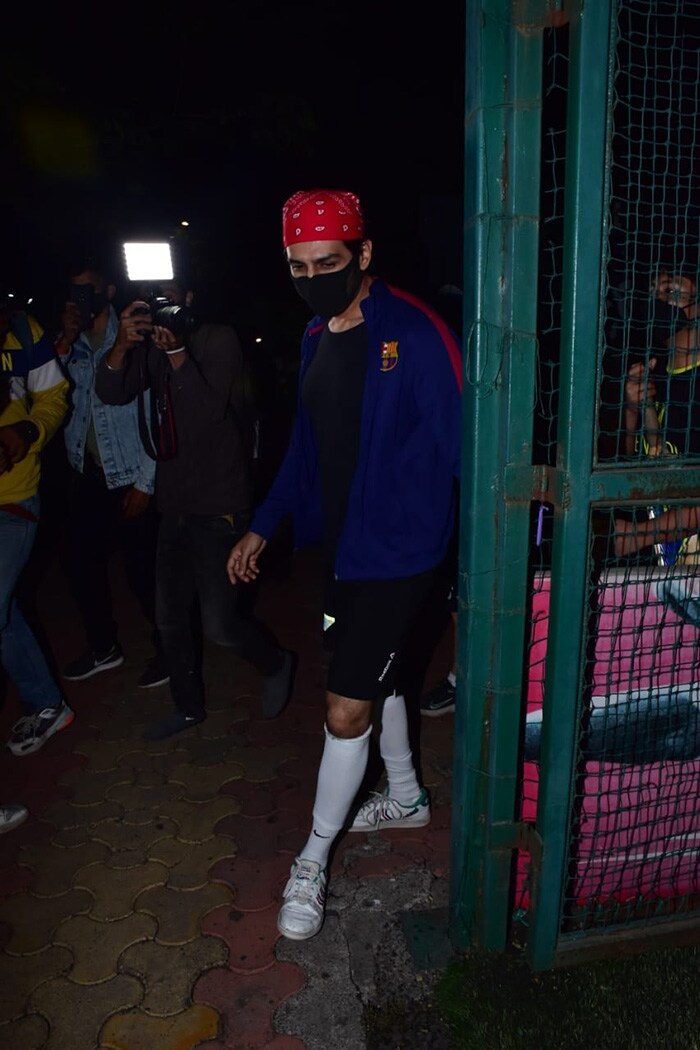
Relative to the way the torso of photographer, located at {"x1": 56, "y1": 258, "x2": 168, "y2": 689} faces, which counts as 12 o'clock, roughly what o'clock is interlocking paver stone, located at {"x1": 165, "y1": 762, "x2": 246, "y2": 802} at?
The interlocking paver stone is roughly at 10 o'clock from the photographer.

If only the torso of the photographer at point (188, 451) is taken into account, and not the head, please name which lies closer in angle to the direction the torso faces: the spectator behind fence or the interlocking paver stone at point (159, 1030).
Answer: the interlocking paver stone

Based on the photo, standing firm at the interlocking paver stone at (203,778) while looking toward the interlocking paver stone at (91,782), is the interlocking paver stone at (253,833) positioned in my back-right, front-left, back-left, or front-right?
back-left

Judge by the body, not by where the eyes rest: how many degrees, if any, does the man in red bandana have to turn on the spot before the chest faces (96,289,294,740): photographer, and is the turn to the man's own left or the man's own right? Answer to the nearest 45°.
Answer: approximately 90° to the man's own right

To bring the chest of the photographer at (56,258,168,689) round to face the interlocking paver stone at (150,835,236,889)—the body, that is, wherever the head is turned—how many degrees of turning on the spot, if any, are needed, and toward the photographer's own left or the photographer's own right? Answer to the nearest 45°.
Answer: approximately 45° to the photographer's own left
